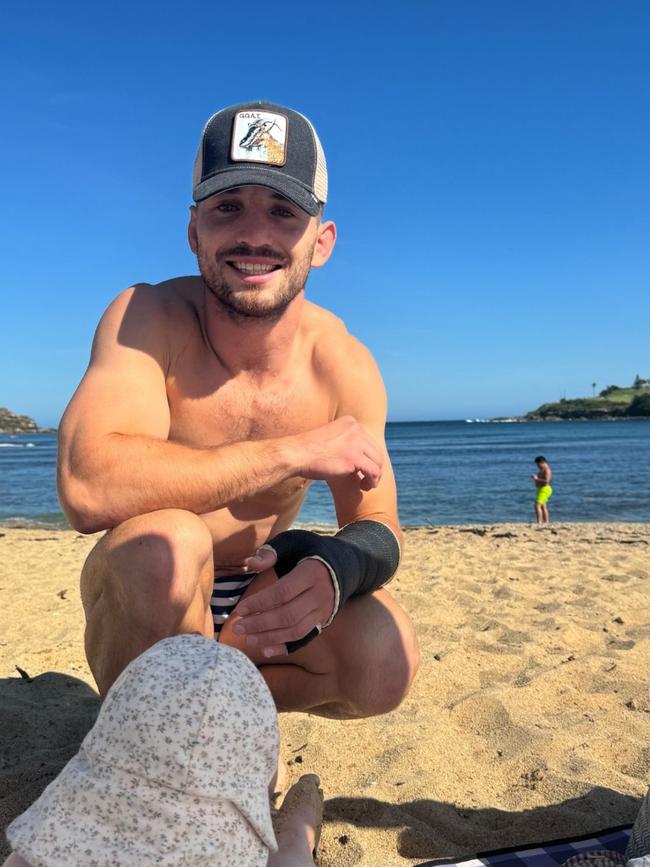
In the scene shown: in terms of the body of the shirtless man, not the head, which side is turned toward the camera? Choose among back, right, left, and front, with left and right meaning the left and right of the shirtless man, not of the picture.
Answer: front
